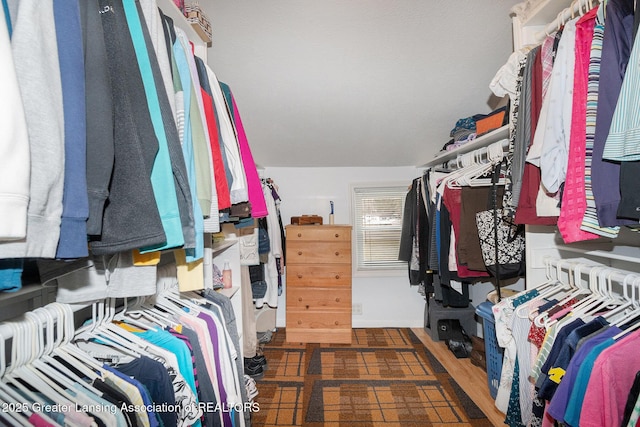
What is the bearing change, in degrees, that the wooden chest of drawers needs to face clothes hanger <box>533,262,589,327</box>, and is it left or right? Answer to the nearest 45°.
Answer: approximately 45° to its left

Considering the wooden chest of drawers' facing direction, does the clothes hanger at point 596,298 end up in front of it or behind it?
in front

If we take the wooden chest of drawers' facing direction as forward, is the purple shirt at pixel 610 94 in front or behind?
in front

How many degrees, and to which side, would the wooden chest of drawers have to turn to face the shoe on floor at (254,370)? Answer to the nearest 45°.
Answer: approximately 45° to its right

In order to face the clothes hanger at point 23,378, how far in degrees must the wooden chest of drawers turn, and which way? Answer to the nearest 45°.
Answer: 0° — it already faces it

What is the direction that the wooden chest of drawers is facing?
toward the camera

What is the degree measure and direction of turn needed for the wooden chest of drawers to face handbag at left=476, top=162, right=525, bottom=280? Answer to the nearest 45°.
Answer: approximately 45° to its left

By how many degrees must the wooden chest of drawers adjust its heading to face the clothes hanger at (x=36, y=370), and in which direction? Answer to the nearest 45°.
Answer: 0° — it already faces it

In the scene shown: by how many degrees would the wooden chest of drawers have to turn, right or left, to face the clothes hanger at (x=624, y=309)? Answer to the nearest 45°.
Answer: approximately 45° to its left

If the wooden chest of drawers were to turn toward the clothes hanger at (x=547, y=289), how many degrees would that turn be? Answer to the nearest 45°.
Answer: approximately 45° to its left
